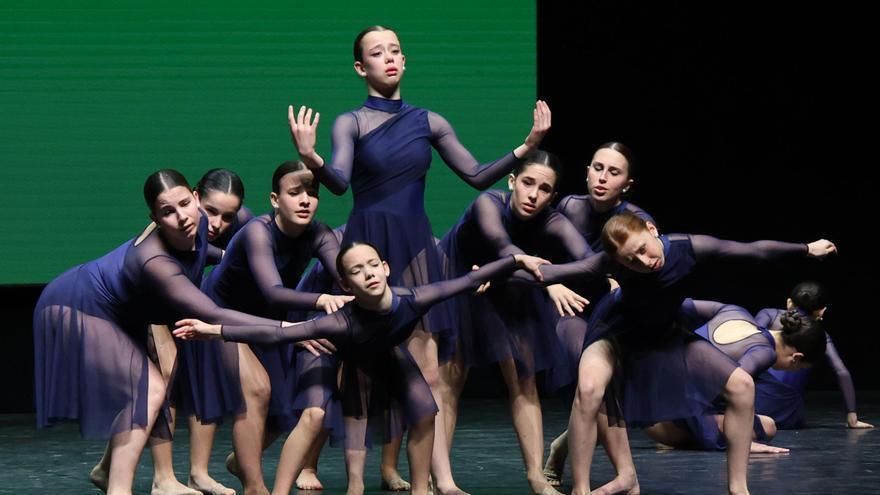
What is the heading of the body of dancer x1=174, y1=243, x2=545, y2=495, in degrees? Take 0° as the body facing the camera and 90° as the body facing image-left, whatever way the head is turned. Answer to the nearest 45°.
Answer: approximately 0°

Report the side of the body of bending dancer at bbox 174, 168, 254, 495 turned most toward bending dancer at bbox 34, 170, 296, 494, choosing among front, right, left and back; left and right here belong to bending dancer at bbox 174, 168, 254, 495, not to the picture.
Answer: right

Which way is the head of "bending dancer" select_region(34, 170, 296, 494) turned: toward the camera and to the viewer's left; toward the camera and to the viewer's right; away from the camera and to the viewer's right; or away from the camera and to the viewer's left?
toward the camera and to the viewer's right

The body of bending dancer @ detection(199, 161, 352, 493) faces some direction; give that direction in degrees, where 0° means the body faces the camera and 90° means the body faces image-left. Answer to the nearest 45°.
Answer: approximately 315°
